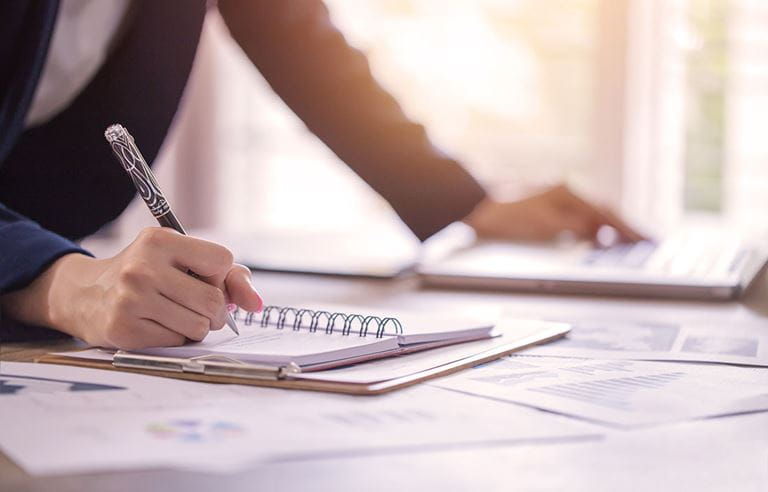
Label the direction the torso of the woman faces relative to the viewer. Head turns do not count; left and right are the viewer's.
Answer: facing the viewer and to the right of the viewer

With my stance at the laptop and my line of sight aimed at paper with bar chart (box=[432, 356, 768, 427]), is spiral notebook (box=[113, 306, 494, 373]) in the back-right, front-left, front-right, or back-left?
front-right

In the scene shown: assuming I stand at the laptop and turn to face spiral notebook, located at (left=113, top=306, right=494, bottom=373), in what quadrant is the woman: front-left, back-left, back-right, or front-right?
front-right

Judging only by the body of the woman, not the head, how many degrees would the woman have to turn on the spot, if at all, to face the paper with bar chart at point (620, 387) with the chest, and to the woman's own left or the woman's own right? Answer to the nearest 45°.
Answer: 0° — they already face it
